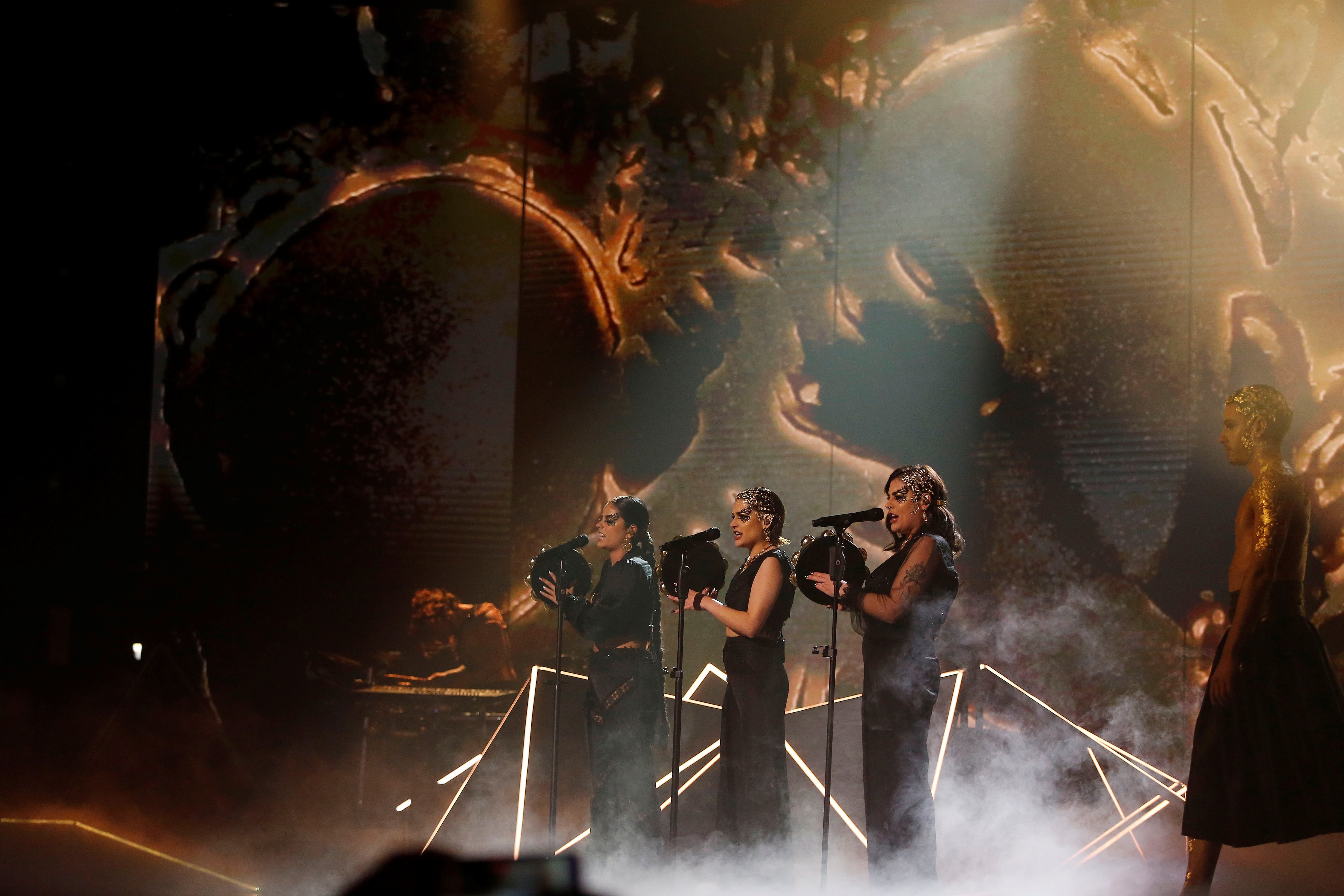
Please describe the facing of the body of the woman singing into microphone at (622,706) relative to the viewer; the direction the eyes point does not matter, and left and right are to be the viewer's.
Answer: facing to the left of the viewer

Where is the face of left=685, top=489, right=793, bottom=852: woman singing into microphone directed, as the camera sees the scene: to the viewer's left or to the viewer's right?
to the viewer's left

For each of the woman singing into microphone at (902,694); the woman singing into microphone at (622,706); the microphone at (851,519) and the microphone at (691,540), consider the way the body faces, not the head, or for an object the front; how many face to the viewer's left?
2

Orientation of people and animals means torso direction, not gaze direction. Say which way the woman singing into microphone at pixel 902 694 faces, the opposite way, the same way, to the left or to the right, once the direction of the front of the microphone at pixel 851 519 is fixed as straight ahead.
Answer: the opposite way

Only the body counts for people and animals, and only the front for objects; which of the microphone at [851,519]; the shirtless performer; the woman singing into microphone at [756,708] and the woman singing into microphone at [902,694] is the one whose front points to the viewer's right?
the microphone

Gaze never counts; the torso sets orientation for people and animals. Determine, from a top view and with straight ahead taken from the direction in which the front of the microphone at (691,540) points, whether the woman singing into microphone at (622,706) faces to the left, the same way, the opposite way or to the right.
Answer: the opposite way

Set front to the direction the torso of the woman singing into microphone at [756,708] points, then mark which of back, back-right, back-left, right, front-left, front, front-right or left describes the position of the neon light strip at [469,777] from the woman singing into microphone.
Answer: front-right

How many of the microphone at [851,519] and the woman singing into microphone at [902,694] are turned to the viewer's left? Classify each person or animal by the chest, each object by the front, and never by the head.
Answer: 1

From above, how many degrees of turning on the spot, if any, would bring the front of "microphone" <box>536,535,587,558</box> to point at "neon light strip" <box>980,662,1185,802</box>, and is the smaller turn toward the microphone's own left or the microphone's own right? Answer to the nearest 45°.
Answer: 0° — it already faces it

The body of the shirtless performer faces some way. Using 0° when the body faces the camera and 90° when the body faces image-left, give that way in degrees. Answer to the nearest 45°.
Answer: approximately 90°

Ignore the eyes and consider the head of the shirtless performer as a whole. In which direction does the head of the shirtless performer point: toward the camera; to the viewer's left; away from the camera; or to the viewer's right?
to the viewer's left
